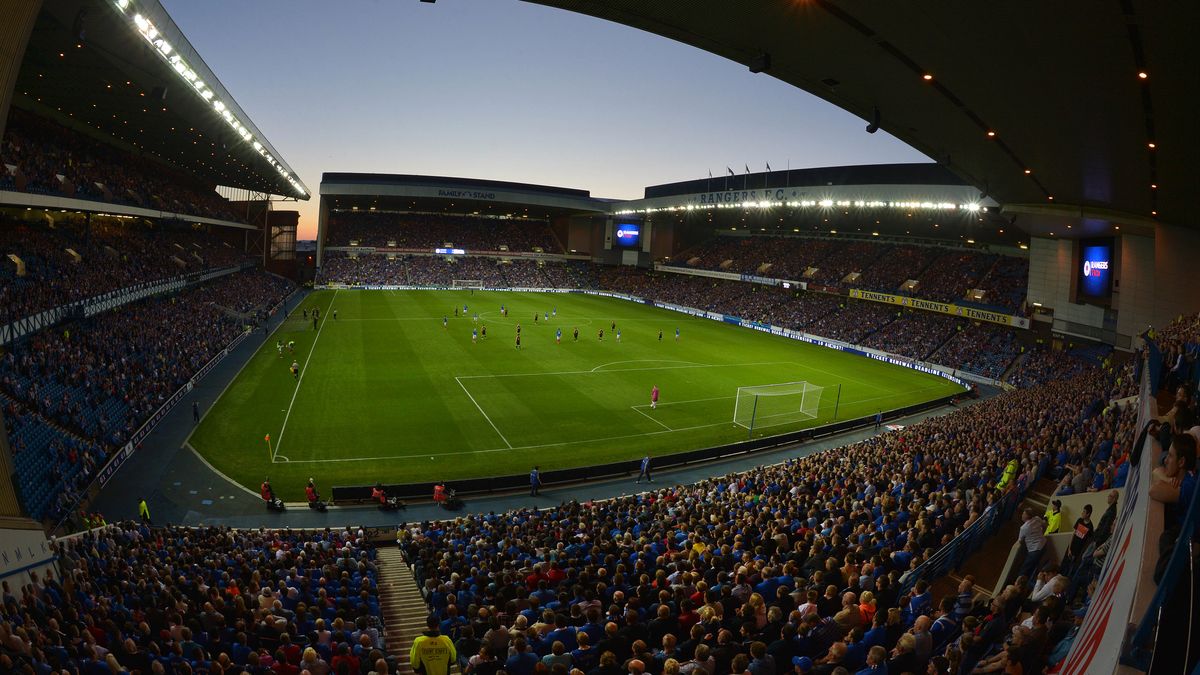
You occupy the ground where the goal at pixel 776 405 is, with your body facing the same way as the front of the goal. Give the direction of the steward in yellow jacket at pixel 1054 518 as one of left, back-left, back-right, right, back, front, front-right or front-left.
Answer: back-left

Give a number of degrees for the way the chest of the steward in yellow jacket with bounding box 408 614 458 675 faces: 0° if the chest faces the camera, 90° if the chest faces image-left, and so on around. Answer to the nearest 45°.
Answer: approximately 180°

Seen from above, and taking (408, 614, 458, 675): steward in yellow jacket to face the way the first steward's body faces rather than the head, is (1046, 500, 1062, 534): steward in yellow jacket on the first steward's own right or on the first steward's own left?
on the first steward's own right

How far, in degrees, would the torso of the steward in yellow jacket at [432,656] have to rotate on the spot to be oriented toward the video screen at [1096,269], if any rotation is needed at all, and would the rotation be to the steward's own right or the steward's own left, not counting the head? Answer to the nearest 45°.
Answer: approximately 45° to the steward's own right

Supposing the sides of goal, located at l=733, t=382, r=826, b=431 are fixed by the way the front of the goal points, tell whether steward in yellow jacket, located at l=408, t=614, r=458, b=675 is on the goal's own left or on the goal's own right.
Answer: on the goal's own left

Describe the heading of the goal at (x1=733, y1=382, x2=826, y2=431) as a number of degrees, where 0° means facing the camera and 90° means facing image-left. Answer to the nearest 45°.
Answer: approximately 135°
